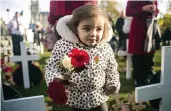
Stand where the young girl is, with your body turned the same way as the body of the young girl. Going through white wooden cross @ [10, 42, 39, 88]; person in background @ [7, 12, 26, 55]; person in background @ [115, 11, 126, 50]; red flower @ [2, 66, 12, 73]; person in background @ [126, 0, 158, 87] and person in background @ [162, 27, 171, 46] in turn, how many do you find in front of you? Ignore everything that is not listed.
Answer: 0

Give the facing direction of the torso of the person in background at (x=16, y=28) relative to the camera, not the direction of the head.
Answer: toward the camera

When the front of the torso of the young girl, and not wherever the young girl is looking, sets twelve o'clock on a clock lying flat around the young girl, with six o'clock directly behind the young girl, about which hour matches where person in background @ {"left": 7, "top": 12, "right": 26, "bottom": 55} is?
The person in background is roughly at 5 o'clock from the young girl.

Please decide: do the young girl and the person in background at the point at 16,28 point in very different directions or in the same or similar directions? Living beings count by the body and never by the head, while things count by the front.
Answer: same or similar directions

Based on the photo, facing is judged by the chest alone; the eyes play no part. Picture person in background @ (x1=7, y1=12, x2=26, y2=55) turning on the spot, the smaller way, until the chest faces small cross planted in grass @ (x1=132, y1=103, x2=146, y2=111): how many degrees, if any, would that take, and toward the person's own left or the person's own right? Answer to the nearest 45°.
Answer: approximately 45° to the person's own left

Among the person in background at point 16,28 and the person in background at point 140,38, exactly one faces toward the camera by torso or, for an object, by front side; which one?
the person in background at point 16,28

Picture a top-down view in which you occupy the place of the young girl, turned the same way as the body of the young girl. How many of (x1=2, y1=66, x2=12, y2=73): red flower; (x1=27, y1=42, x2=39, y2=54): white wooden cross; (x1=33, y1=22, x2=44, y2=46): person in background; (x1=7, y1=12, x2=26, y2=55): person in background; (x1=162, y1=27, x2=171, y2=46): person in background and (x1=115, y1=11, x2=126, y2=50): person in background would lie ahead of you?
0

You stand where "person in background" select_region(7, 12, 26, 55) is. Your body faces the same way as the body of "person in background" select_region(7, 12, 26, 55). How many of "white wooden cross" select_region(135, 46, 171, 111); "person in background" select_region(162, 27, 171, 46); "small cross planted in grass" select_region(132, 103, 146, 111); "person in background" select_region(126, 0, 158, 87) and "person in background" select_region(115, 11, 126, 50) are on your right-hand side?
0

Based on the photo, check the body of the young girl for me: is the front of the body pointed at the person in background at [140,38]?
no

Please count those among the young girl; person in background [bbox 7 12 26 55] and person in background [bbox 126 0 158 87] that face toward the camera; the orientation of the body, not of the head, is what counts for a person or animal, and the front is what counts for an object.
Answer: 2

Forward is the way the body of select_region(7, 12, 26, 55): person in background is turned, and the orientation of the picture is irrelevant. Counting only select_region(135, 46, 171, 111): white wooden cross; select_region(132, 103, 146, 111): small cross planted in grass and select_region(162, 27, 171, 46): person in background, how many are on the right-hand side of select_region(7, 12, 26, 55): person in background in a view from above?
0

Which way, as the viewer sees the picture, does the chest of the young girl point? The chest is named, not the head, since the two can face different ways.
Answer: toward the camera
